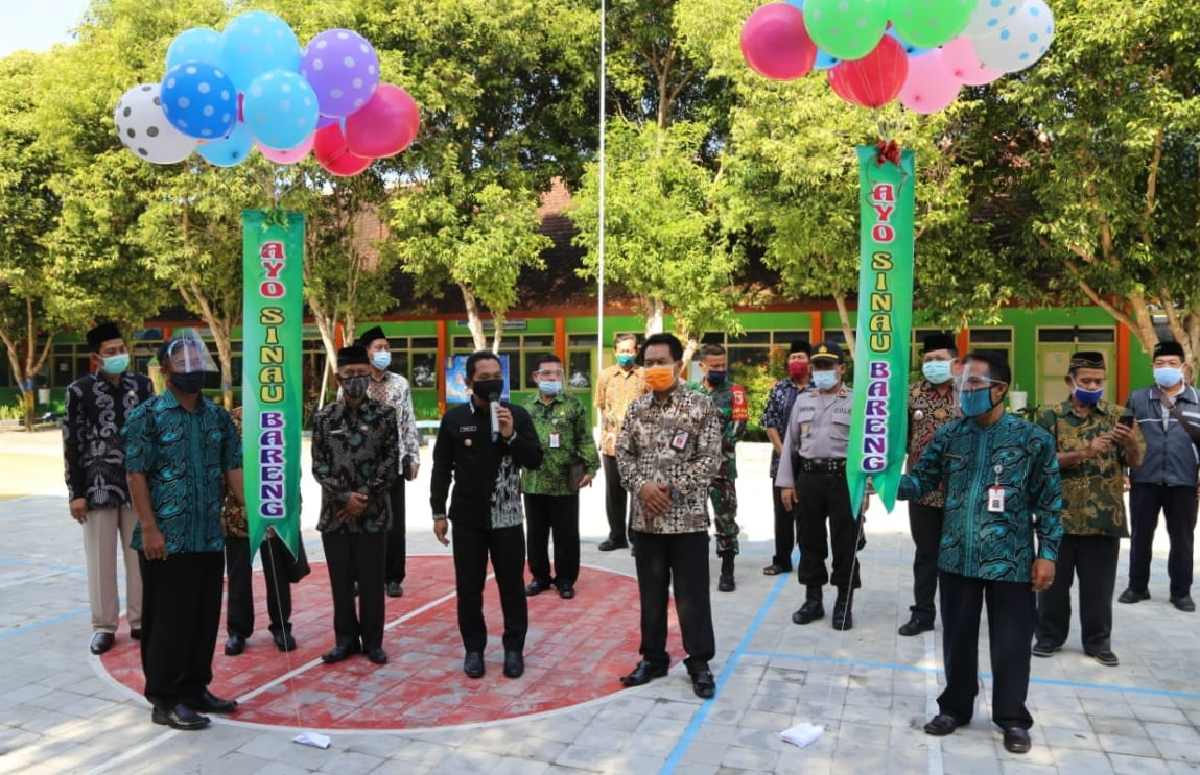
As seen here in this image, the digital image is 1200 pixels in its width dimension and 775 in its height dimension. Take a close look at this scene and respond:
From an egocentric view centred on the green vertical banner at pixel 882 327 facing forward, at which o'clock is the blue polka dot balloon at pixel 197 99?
The blue polka dot balloon is roughly at 2 o'clock from the green vertical banner.

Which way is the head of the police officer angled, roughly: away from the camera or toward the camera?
toward the camera

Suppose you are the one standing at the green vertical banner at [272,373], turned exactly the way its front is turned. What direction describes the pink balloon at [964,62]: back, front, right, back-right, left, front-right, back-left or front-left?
left

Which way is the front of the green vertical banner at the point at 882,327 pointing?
toward the camera

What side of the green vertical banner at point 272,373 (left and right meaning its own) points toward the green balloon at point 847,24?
left

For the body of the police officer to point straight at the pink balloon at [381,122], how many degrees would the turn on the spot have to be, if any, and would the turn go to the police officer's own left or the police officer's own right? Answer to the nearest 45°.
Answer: approximately 90° to the police officer's own right

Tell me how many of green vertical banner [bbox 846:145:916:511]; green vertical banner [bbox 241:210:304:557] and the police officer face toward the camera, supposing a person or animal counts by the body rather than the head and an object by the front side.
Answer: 3

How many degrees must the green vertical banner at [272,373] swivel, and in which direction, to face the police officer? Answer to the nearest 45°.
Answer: approximately 90° to its left

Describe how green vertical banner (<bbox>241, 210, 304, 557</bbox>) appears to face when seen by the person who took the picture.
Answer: facing the viewer

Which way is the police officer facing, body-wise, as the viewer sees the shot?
toward the camera

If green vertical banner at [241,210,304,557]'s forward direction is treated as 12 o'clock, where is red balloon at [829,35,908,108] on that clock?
The red balloon is roughly at 9 o'clock from the green vertical banner.

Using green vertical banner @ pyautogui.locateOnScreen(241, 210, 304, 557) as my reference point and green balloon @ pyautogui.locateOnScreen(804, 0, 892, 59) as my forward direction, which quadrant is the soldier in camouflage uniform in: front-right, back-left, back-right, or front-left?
front-left
